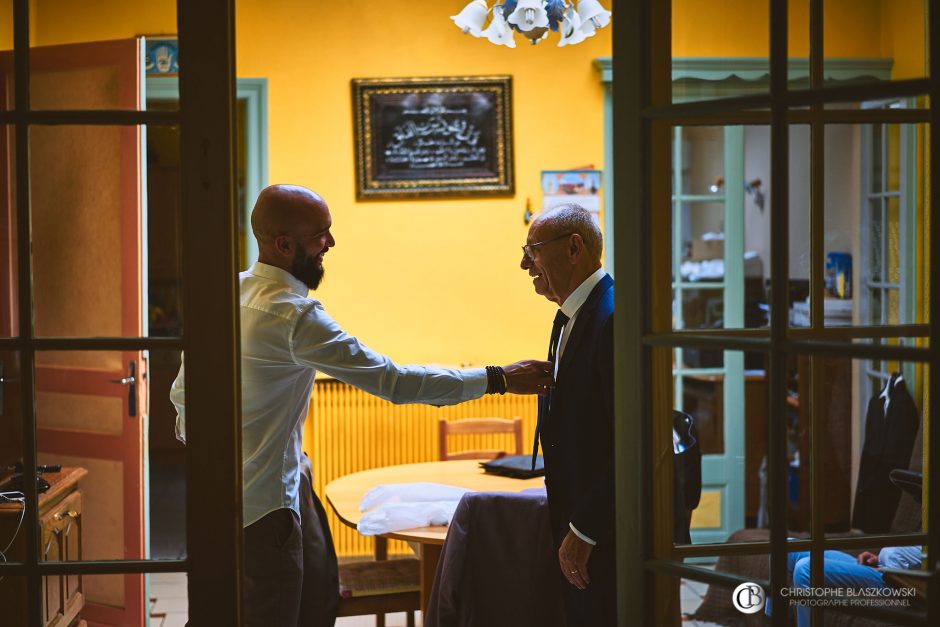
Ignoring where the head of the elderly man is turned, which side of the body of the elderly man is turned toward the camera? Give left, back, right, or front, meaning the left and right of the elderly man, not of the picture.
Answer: left

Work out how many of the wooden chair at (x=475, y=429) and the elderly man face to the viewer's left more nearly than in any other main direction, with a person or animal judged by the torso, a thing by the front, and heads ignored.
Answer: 1

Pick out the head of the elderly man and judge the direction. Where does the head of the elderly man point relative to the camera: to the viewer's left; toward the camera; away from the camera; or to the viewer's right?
to the viewer's left

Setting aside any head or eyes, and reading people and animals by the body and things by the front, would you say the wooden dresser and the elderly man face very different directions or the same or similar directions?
very different directions

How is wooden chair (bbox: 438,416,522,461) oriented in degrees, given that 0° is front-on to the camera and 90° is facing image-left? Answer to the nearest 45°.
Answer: approximately 0°

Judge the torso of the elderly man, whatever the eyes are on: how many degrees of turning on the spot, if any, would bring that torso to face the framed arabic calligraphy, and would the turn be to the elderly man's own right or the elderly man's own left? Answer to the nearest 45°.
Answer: approximately 90° to the elderly man's own right

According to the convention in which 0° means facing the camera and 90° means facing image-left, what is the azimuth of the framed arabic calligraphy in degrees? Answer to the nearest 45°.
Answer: approximately 0°

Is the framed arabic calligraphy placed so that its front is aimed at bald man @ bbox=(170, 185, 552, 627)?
yes
